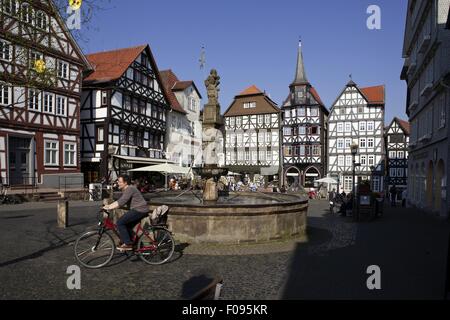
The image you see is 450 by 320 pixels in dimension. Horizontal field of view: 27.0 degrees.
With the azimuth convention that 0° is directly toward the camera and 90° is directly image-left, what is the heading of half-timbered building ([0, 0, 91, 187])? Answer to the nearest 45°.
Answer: approximately 315°

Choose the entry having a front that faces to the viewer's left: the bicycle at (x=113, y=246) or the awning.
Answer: the bicycle

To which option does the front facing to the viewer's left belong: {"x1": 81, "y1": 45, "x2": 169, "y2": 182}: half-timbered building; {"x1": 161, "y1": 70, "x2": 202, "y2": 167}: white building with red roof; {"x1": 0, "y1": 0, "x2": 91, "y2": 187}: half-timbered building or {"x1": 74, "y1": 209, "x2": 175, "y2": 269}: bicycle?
the bicycle

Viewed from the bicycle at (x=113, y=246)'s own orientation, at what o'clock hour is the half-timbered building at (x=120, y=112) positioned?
The half-timbered building is roughly at 3 o'clock from the bicycle.

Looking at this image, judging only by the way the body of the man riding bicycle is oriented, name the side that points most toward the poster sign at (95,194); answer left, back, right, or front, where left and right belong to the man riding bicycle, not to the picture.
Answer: right

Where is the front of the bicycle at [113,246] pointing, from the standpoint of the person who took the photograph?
facing to the left of the viewer

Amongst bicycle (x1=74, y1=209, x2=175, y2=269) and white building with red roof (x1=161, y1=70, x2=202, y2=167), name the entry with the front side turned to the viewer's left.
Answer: the bicycle

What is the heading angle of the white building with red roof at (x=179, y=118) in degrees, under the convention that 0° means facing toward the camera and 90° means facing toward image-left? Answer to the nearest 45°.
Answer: approximately 315°

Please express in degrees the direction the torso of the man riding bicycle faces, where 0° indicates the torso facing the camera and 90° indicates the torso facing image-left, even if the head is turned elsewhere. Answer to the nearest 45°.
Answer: approximately 90°

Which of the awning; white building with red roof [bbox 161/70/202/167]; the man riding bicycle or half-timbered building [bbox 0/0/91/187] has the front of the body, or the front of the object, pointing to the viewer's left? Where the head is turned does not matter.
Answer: the man riding bicycle

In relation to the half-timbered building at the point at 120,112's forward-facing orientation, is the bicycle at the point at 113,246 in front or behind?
in front

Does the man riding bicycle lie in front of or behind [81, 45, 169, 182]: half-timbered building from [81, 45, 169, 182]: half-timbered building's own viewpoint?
in front

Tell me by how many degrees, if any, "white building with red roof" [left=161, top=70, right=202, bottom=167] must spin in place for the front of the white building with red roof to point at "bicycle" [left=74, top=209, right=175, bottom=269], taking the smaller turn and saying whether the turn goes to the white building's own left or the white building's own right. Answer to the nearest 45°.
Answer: approximately 45° to the white building's own right

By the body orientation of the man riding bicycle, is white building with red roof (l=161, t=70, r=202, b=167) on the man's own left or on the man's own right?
on the man's own right
